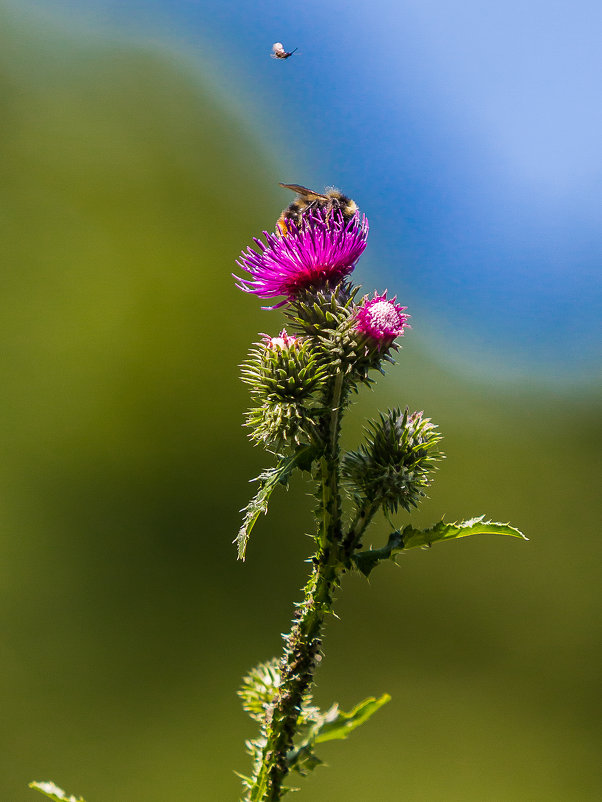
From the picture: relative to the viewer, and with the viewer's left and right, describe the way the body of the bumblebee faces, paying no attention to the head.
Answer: facing to the right of the viewer
